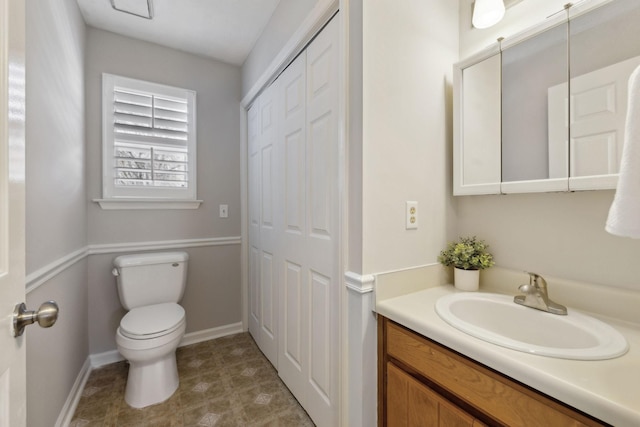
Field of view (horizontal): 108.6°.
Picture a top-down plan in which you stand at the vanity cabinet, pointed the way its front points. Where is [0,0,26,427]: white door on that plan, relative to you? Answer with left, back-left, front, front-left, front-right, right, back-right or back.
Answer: front

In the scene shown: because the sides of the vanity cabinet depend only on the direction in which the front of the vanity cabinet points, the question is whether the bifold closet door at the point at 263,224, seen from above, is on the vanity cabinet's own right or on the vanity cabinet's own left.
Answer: on the vanity cabinet's own right

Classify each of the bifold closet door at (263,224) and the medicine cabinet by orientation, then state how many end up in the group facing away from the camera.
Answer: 0

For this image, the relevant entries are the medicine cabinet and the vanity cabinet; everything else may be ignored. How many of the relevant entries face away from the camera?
0

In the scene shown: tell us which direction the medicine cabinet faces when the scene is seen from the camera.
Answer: facing the viewer and to the left of the viewer

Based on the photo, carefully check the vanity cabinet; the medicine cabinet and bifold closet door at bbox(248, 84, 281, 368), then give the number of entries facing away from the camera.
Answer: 0

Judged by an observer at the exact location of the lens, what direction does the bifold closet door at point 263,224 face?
facing to the left of the viewer

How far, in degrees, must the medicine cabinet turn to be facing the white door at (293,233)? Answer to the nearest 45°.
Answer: approximately 45° to its right

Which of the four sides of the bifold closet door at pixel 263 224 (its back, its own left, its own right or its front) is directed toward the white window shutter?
front
